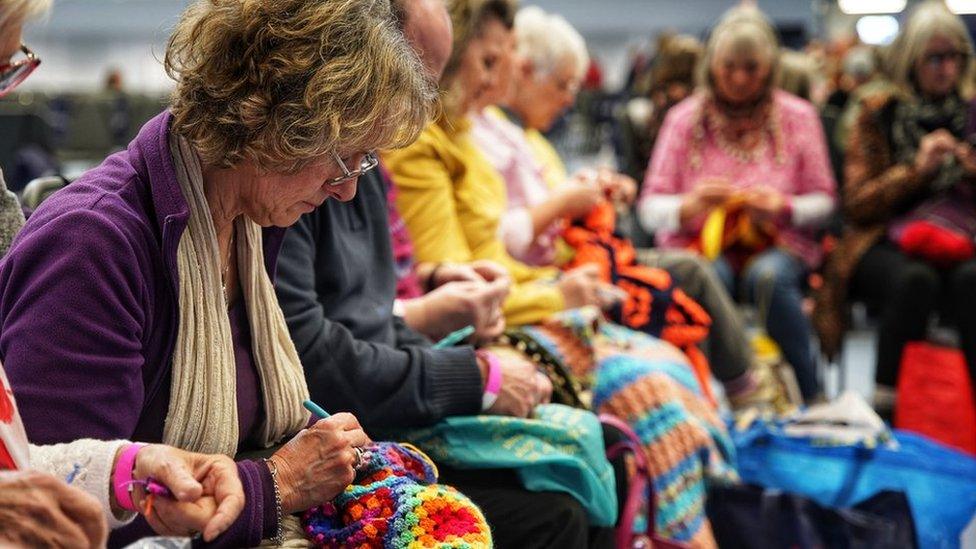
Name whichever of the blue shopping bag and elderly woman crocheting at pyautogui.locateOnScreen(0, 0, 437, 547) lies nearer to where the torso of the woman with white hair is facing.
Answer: the blue shopping bag

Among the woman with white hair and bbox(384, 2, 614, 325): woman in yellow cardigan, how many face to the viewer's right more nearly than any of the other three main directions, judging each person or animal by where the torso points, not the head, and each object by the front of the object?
2

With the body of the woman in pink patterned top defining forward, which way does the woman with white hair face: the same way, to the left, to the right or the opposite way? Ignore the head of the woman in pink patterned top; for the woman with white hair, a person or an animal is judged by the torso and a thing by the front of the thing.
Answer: to the left

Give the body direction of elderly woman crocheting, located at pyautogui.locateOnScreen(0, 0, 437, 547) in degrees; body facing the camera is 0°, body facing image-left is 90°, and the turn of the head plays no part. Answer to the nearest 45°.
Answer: approximately 315°

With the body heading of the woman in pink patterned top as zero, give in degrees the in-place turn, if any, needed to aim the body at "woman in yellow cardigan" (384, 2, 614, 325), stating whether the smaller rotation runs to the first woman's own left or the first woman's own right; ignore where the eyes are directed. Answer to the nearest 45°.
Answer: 0° — they already face them

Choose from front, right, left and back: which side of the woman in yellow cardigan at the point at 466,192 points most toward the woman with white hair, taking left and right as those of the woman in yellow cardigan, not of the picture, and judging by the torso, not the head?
left

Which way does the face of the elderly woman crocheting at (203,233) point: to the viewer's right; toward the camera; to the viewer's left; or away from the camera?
to the viewer's right

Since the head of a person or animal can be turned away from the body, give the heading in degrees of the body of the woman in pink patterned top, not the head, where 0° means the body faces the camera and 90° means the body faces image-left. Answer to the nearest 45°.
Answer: approximately 0°

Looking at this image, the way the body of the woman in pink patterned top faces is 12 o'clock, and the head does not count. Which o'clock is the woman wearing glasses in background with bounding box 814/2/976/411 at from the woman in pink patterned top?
The woman wearing glasses in background is roughly at 9 o'clock from the woman in pink patterned top.

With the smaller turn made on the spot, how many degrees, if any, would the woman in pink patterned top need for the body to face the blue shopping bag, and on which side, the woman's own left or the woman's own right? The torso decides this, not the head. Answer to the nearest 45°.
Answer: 0° — they already face it

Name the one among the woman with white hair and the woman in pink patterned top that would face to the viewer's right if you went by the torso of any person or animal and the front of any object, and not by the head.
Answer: the woman with white hair

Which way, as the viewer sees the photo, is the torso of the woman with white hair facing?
to the viewer's right

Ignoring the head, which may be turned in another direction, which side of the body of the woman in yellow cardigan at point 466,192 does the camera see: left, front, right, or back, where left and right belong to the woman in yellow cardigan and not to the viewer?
right
